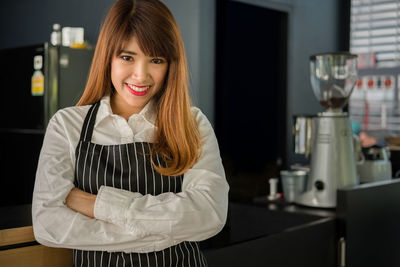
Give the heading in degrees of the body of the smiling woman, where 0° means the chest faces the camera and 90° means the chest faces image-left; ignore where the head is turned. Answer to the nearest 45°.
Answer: approximately 0°

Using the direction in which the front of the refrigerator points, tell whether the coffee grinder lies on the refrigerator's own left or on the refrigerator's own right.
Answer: on the refrigerator's own left

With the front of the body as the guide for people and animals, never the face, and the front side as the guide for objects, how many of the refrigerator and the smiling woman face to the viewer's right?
0

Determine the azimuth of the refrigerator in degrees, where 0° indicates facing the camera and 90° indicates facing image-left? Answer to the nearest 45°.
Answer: approximately 45°

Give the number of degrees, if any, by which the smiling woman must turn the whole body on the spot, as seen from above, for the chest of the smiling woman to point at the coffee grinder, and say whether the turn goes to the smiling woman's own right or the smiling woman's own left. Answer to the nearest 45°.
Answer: approximately 135° to the smiling woman's own left

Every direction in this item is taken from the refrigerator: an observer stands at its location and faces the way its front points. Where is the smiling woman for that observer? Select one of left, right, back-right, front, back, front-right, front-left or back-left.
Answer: front-left

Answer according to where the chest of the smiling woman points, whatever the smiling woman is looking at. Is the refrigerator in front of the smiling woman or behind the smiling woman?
behind
